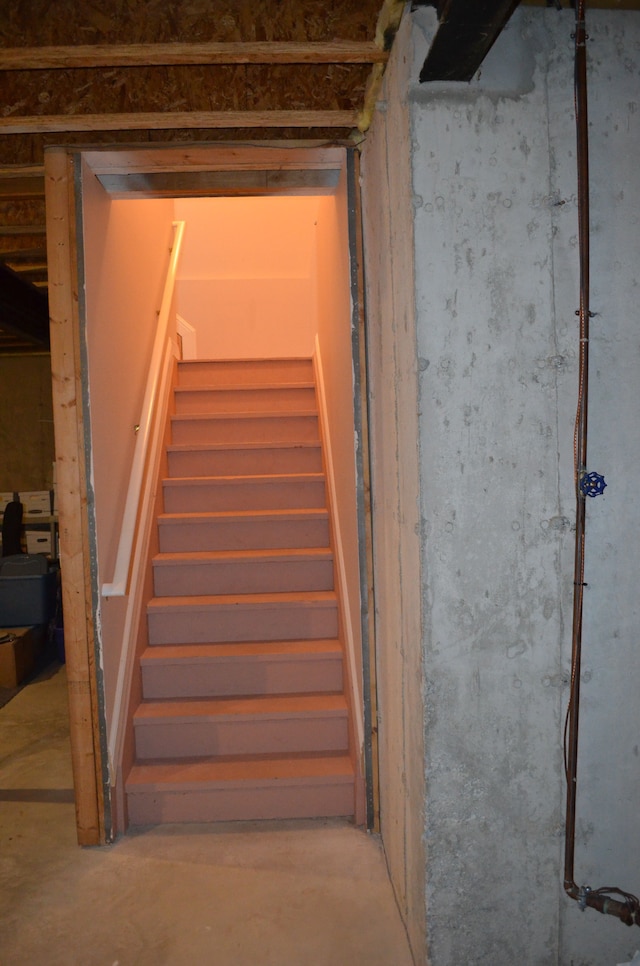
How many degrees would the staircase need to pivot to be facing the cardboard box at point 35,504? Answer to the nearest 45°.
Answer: approximately 135° to its right

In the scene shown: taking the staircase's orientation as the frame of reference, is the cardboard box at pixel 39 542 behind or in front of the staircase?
behind

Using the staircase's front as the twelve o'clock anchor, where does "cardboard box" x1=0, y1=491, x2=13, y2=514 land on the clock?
The cardboard box is roughly at 5 o'clock from the staircase.

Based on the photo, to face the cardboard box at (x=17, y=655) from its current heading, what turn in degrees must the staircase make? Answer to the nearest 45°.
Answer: approximately 135° to its right
